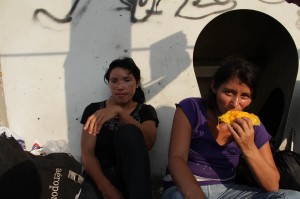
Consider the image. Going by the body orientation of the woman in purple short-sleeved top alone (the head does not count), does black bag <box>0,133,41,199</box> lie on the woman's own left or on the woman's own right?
on the woman's own right

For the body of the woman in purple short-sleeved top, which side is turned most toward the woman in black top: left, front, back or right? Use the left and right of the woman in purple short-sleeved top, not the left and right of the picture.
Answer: right

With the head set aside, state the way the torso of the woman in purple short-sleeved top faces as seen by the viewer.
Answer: toward the camera

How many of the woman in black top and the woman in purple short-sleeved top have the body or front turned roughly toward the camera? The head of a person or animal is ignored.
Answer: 2

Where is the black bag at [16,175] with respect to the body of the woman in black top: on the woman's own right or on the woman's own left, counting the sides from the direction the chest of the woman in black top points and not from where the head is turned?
on the woman's own right

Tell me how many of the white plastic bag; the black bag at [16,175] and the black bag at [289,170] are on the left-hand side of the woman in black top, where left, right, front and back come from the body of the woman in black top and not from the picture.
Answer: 1

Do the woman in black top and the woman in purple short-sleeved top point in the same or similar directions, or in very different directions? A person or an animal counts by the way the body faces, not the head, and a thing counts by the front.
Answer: same or similar directions

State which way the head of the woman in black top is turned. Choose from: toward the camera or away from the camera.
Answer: toward the camera

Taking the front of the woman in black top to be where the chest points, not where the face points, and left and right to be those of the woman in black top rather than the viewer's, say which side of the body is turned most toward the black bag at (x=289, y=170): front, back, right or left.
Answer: left

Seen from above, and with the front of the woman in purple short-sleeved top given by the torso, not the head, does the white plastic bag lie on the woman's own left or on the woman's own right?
on the woman's own right
